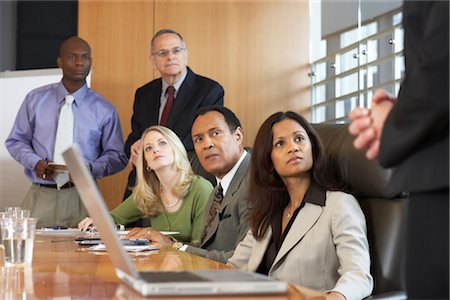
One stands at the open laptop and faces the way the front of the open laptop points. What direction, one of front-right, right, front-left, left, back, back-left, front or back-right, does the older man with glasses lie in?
left

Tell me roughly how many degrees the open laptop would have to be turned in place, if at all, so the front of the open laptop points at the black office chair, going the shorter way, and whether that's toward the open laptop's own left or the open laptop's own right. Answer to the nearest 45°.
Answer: approximately 45° to the open laptop's own left

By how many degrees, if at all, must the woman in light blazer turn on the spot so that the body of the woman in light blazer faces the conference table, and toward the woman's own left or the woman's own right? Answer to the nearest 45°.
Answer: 0° — they already face it

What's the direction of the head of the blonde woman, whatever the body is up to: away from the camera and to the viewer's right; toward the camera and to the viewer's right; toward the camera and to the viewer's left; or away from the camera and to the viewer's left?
toward the camera and to the viewer's right

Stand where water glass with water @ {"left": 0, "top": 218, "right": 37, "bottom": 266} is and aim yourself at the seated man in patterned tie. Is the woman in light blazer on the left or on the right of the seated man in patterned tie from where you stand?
right

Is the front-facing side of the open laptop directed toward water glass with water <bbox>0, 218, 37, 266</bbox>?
no

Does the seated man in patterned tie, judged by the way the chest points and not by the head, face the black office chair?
no

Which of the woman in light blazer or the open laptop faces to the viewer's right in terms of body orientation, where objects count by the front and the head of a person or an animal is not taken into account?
the open laptop

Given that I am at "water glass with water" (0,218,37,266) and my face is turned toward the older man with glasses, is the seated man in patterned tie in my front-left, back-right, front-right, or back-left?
front-right

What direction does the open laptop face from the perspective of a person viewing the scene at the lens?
facing to the right of the viewer

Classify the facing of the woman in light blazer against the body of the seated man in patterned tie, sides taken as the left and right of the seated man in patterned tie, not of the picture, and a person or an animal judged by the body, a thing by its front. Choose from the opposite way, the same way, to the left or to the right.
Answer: the same way

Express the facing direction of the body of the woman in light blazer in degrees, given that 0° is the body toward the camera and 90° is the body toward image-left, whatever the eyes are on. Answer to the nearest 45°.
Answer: approximately 45°

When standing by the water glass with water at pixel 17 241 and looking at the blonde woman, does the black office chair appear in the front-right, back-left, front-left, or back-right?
front-right

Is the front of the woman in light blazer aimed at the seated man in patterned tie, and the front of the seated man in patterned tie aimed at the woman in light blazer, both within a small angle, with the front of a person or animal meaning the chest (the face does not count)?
no

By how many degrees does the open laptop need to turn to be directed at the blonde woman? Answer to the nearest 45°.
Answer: approximately 90° to its left

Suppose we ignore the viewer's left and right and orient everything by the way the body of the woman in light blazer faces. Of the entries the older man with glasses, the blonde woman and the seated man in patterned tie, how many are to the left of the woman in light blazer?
0

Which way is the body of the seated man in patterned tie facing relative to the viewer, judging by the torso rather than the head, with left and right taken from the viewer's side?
facing the viewer and to the left of the viewer
